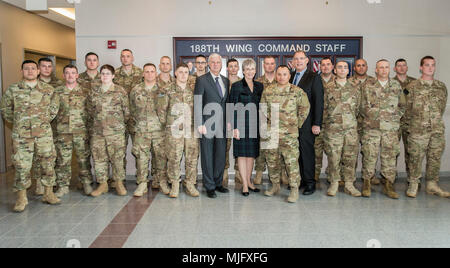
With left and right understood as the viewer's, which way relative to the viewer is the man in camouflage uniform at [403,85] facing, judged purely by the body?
facing the viewer

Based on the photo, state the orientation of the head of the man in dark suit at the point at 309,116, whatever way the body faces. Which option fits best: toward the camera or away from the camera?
toward the camera

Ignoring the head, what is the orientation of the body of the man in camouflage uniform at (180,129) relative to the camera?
toward the camera

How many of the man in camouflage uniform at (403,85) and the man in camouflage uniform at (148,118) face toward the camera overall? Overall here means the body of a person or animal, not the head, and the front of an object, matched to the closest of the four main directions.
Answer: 2

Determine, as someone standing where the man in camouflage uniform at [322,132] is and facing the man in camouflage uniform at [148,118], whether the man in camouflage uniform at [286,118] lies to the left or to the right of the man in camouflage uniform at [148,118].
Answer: left

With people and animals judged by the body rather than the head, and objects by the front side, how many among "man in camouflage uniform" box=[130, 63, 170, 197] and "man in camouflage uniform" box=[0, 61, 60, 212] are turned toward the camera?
2

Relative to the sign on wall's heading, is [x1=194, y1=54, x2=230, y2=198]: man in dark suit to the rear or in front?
in front

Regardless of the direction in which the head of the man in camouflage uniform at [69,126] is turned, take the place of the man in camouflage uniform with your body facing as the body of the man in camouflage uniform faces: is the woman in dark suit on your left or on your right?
on your left

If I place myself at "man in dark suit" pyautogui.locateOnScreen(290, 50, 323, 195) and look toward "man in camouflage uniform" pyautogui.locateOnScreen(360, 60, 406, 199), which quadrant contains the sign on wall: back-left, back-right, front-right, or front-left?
back-left

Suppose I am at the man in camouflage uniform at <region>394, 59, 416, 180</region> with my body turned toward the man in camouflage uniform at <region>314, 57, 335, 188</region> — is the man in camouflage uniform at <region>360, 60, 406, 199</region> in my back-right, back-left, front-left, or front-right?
front-left

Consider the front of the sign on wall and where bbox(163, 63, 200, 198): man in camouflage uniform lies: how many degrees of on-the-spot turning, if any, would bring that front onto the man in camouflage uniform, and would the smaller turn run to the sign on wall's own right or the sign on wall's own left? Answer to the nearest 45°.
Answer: approximately 45° to the sign on wall's own right

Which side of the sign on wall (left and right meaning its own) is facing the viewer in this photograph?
front

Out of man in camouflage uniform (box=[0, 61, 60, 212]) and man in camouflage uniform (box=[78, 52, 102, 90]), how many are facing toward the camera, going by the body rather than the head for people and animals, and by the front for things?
2

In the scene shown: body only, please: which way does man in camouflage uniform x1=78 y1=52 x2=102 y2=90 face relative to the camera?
toward the camera
